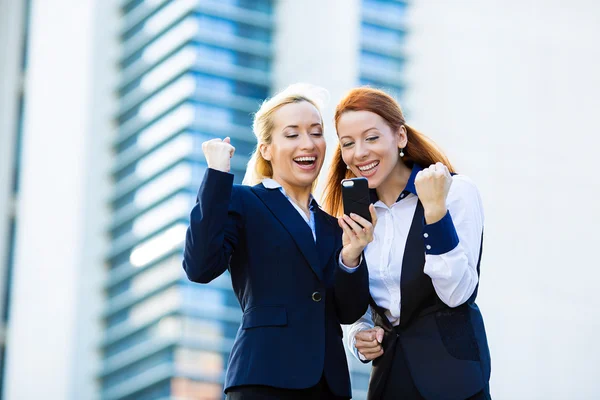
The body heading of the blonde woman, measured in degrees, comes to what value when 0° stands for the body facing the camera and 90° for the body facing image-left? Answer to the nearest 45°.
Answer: approximately 315°

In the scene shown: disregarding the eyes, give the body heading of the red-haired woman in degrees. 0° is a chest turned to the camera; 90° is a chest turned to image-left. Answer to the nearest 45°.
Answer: approximately 45°

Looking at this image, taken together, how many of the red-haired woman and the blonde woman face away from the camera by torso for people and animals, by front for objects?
0
